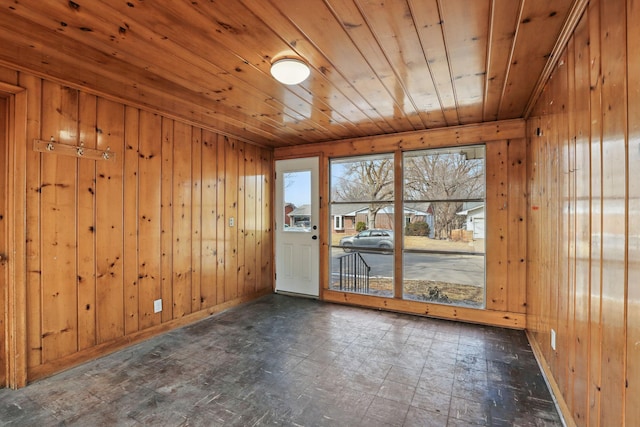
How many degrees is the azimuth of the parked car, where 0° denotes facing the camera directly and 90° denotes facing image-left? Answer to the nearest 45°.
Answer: approximately 90°

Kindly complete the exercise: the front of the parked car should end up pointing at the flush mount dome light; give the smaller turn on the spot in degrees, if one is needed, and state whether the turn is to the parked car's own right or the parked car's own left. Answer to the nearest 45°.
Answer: approximately 90° to the parked car's own left

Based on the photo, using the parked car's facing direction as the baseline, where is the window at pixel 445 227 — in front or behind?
behind

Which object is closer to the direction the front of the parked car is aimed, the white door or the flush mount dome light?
the white door

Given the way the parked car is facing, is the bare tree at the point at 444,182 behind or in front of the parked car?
behind

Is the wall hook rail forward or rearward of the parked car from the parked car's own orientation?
forward

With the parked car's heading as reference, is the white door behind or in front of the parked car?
in front
